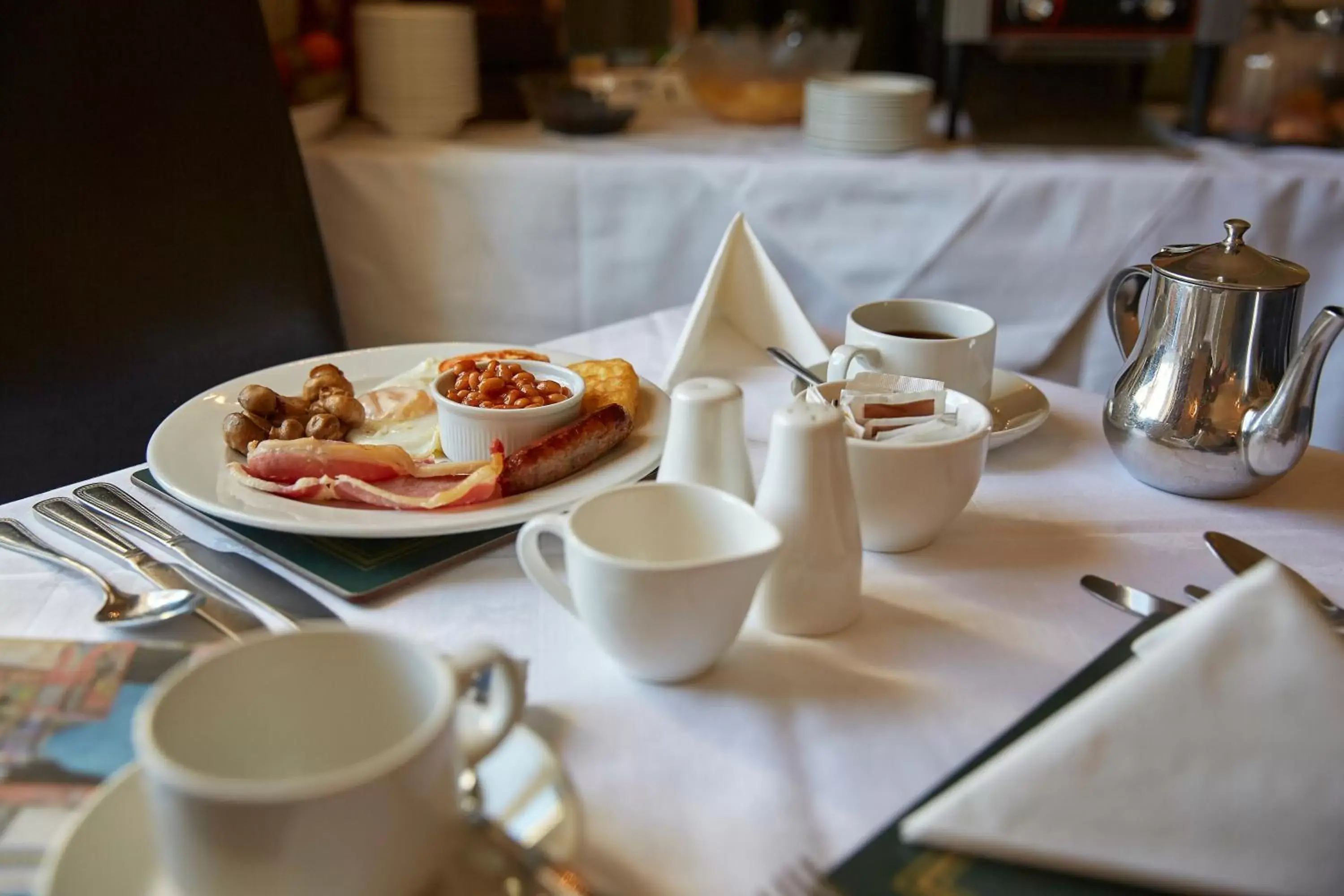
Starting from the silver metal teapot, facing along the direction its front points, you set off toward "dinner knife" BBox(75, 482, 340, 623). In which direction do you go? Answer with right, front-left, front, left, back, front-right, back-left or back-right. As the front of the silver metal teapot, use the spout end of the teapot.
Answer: right

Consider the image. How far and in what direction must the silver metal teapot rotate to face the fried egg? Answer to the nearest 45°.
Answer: approximately 135° to its right

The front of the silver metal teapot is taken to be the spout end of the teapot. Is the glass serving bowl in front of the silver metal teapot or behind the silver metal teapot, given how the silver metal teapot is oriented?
behind

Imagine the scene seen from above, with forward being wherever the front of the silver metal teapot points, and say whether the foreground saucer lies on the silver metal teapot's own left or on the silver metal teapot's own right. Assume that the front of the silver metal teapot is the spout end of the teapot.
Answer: on the silver metal teapot's own right

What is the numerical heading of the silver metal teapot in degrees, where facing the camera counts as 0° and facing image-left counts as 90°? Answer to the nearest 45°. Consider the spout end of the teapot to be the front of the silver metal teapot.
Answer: approximately 315°

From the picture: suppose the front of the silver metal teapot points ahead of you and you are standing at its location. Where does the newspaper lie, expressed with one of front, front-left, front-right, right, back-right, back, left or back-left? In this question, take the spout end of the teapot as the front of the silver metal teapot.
right

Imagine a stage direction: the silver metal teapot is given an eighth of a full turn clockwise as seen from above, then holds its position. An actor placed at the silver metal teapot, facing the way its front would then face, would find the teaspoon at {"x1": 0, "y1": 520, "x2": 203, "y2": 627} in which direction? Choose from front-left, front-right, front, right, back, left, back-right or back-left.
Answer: front-right
